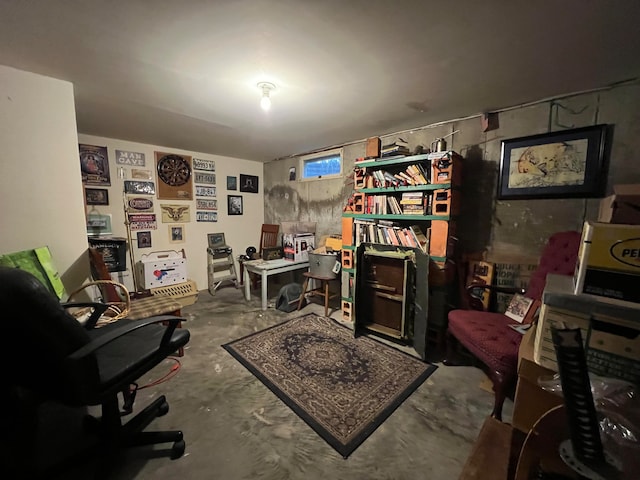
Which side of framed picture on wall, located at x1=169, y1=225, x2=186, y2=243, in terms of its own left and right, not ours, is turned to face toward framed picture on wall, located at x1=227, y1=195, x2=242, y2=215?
left

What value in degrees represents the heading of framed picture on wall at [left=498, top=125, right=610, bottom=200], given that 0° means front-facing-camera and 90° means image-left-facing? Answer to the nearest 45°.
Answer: approximately 45°

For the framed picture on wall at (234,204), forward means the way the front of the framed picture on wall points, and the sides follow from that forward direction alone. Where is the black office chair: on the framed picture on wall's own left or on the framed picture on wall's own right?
on the framed picture on wall's own right

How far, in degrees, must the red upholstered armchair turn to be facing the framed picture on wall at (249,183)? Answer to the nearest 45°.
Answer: approximately 45° to its right

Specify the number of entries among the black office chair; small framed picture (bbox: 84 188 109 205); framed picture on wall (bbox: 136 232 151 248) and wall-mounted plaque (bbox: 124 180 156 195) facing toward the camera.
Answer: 3

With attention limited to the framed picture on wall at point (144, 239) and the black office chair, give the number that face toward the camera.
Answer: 1

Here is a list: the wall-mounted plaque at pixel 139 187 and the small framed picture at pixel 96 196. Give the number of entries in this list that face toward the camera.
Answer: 2

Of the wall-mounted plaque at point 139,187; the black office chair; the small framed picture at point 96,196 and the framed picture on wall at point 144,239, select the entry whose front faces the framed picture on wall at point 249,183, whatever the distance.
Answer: the black office chair
